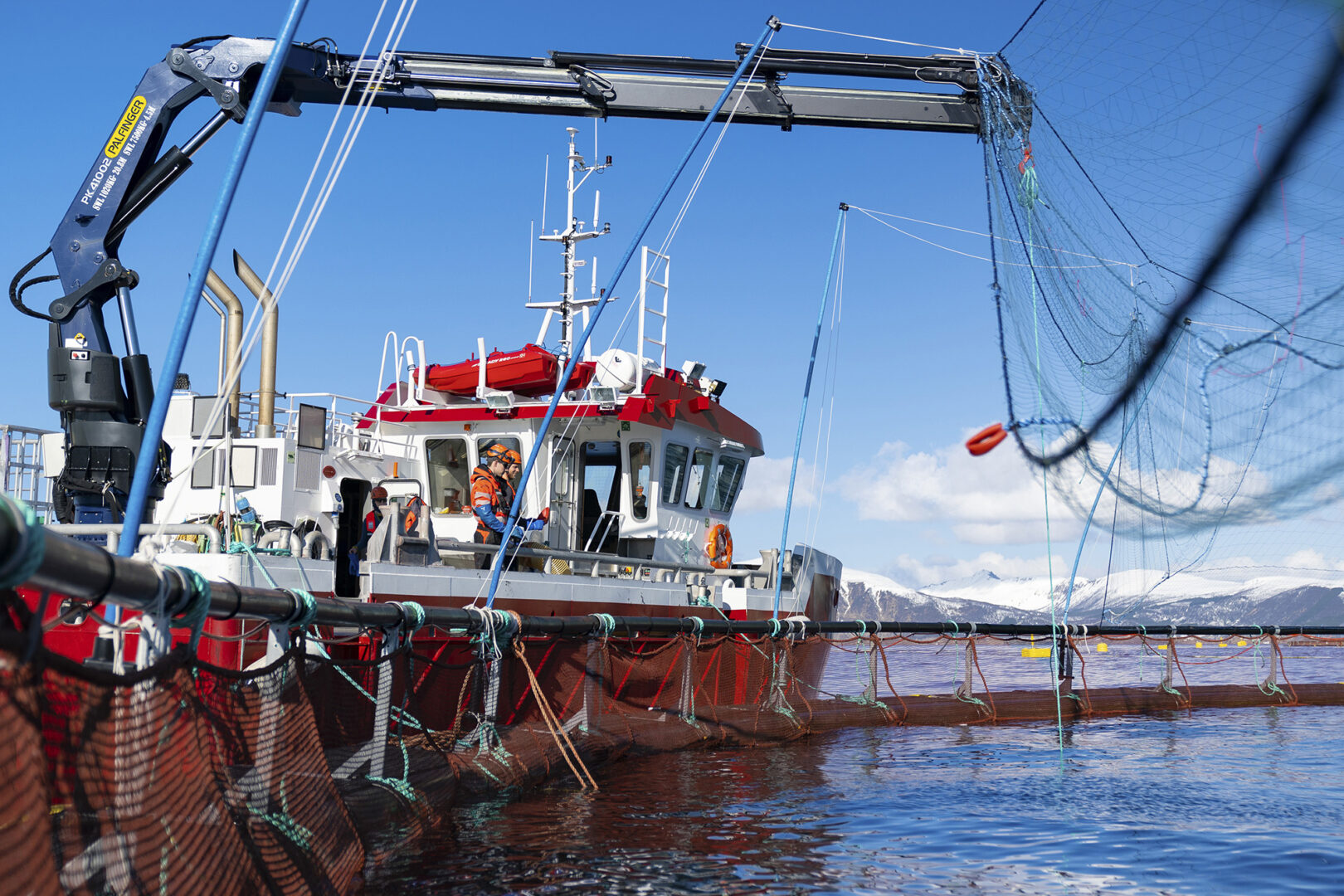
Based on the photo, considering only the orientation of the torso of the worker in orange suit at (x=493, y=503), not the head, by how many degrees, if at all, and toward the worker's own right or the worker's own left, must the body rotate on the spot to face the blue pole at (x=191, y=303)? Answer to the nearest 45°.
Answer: approximately 90° to the worker's own right

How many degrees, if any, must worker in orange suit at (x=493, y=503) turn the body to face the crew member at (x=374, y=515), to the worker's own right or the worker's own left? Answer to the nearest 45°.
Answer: approximately 135° to the worker's own right

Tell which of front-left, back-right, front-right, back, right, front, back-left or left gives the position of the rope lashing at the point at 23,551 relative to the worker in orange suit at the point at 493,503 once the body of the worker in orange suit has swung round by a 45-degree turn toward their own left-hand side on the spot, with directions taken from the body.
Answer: back-right

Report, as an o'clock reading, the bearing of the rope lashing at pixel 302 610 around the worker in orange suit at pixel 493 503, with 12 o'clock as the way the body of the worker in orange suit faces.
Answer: The rope lashing is roughly at 3 o'clock from the worker in orange suit.

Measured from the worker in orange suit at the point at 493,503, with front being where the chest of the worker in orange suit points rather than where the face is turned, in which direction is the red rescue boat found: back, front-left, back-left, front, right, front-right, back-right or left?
left

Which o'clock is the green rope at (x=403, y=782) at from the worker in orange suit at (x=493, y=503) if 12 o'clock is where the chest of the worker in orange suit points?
The green rope is roughly at 3 o'clock from the worker in orange suit.

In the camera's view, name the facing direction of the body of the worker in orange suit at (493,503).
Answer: to the viewer's right

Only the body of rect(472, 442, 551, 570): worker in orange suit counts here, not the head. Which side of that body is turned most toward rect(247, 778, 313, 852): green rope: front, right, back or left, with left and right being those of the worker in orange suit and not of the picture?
right

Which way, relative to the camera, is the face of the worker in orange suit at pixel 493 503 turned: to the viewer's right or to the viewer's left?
to the viewer's right

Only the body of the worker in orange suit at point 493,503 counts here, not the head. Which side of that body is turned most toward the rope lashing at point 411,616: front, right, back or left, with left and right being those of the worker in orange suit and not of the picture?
right
